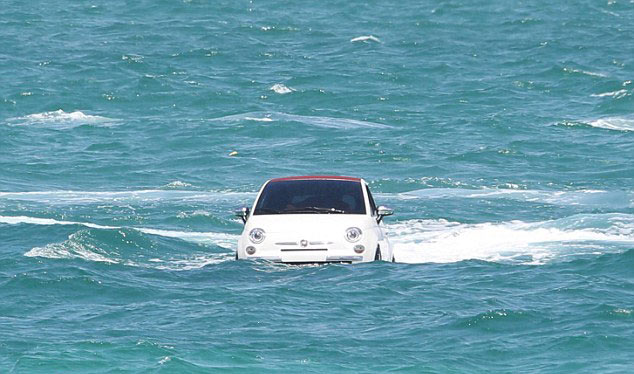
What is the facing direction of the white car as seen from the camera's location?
facing the viewer
